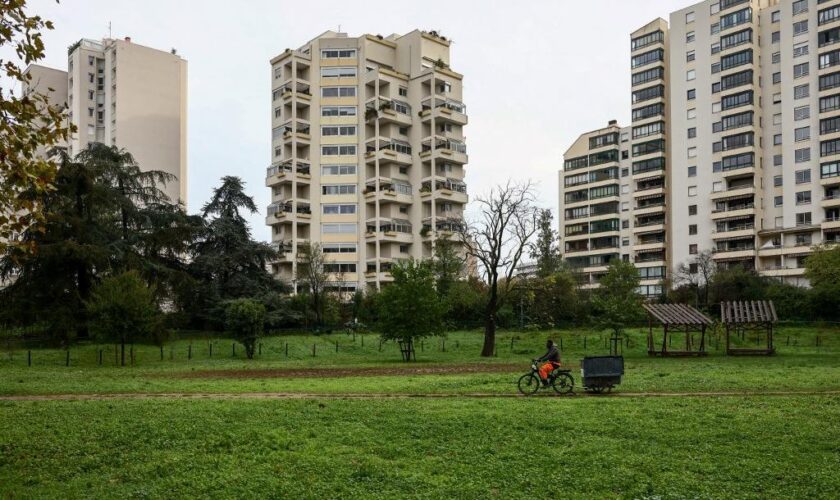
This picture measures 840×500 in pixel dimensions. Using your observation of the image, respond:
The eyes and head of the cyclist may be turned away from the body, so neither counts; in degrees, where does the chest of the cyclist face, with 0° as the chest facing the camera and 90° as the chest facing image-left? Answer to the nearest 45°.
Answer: approximately 90°

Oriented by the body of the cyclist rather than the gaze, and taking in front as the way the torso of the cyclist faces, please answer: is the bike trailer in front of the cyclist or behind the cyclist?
behind
